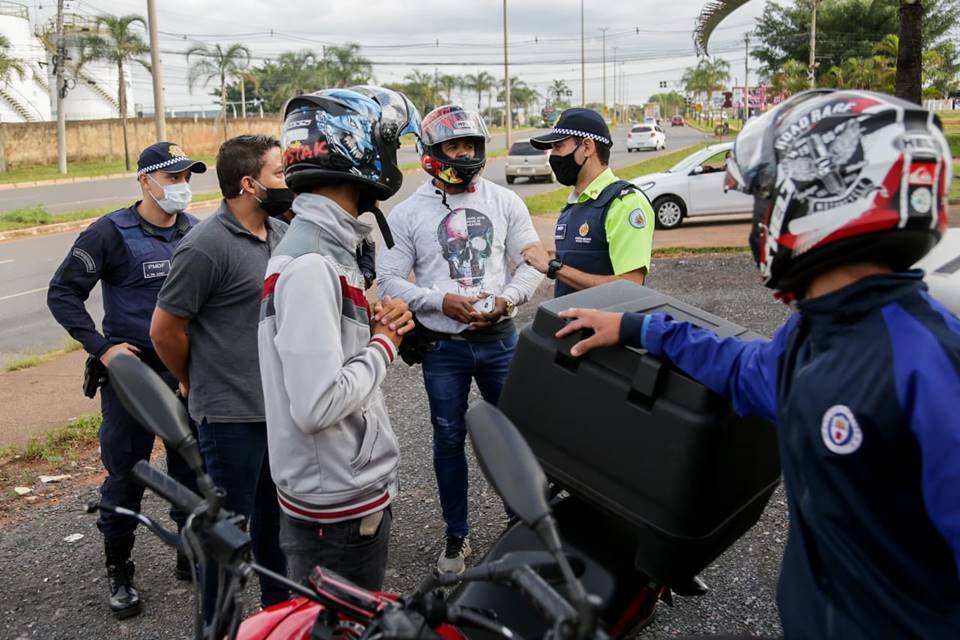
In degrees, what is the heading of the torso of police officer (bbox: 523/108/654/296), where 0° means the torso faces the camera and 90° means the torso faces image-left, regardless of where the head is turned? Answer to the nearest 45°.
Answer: approximately 45°

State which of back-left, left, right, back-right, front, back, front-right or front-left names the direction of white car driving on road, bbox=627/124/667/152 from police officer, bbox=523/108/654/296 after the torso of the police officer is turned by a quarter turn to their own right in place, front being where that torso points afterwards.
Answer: front-right

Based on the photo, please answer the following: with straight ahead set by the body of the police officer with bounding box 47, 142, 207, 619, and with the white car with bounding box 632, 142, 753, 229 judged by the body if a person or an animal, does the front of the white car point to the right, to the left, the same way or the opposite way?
the opposite way

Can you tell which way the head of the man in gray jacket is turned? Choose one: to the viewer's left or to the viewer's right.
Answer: to the viewer's right

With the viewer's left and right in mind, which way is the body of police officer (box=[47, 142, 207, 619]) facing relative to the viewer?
facing the viewer and to the right of the viewer

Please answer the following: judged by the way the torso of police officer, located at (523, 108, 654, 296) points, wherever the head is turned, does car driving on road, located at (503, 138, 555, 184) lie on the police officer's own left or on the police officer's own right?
on the police officer's own right

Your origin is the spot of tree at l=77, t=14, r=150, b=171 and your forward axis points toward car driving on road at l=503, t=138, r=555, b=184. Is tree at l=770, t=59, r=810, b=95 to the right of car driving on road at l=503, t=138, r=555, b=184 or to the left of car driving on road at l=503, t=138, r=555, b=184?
left

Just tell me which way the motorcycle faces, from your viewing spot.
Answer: facing the viewer and to the left of the viewer

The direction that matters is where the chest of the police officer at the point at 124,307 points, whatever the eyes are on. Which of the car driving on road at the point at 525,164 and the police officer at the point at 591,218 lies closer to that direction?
the police officer

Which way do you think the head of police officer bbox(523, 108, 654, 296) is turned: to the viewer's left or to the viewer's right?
to the viewer's left

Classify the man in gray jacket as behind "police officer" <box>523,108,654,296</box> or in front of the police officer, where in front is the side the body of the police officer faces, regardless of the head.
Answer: in front

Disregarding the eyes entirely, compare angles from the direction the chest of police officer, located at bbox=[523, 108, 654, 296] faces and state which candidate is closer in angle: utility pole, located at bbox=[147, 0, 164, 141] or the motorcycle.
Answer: the motorcycle

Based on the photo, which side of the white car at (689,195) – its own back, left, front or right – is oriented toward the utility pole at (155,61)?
front

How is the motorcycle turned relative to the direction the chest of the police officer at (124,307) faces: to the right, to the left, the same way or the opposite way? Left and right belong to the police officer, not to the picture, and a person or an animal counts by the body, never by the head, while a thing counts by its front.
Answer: to the right

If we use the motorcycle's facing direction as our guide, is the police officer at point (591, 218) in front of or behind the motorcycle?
behind
